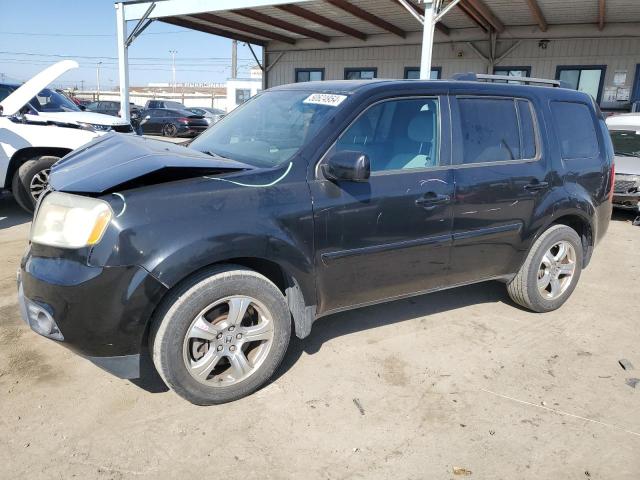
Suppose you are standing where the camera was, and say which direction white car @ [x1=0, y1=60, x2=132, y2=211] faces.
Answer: facing the viewer and to the right of the viewer

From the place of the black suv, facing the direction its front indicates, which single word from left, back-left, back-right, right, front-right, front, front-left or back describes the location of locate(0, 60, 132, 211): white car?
right

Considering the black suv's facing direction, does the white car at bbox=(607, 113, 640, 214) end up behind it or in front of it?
behind

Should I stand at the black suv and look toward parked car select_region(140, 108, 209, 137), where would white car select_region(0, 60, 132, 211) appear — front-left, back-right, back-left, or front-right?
front-left

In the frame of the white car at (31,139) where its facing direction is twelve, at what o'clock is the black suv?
The black suv is roughly at 1 o'clock from the white car.

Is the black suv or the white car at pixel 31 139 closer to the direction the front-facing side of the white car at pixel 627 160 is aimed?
the black suv

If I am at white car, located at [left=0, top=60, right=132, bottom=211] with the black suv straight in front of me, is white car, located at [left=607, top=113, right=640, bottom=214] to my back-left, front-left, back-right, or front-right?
front-left

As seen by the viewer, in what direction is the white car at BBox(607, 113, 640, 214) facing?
toward the camera

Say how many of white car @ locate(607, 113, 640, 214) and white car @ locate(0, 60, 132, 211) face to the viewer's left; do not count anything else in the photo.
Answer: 0

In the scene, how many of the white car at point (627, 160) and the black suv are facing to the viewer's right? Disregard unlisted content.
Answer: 0

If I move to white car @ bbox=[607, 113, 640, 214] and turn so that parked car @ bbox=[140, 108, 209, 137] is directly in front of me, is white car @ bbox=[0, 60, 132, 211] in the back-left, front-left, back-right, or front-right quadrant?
front-left

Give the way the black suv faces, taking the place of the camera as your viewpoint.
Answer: facing the viewer and to the left of the viewer

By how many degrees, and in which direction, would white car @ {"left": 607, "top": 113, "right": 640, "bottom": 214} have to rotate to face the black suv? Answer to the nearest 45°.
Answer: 0° — it already faces it
